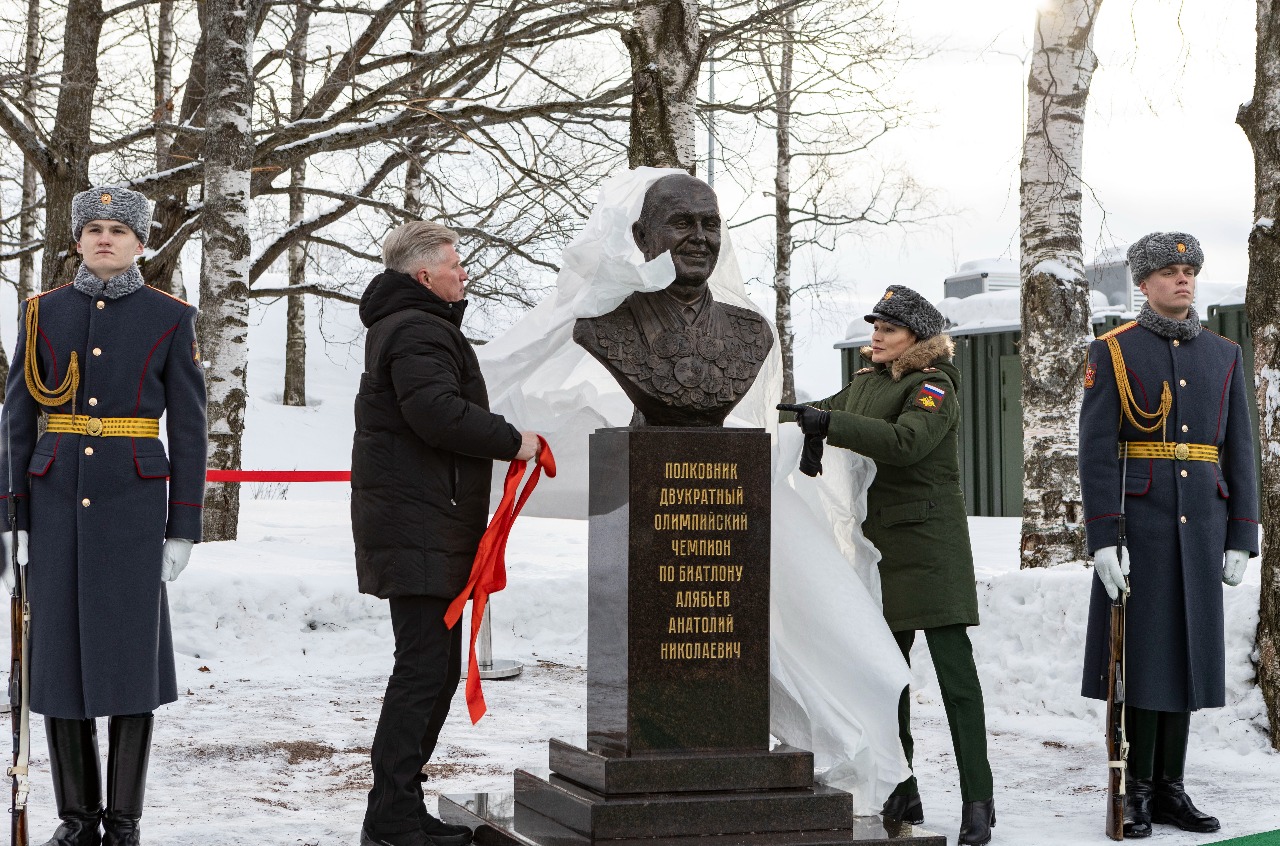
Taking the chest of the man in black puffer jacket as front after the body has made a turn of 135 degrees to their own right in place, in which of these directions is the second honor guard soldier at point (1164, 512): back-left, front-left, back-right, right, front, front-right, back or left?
back-left

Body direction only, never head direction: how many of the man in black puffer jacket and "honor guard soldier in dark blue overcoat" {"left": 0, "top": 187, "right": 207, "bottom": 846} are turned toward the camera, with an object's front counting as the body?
1

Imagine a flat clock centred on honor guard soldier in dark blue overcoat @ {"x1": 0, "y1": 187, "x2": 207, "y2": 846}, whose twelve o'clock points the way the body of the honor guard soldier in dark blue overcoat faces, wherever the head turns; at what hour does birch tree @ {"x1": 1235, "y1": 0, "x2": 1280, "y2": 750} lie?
The birch tree is roughly at 9 o'clock from the honor guard soldier in dark blue overcoat.

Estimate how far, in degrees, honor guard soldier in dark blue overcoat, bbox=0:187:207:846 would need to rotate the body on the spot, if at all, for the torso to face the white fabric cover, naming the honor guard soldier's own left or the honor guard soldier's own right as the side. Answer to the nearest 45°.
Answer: approximately 90° to the honor guard soldier's own left

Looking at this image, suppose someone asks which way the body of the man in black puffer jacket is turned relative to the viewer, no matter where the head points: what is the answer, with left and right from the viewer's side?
facing to the right of the viewer

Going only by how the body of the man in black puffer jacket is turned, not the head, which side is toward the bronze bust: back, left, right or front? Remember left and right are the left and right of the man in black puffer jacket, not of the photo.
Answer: front

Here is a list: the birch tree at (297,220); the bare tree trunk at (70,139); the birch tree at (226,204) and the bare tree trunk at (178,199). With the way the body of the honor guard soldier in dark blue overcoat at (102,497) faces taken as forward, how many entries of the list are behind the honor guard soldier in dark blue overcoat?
4

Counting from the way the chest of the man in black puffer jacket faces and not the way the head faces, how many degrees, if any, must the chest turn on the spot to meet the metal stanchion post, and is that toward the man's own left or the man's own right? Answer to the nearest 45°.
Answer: approximately 90° to the man's own left

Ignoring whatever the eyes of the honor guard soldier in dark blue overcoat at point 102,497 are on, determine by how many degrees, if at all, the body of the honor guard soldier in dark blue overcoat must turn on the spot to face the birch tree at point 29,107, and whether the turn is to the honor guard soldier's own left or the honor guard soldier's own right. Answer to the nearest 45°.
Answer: approximately 180°

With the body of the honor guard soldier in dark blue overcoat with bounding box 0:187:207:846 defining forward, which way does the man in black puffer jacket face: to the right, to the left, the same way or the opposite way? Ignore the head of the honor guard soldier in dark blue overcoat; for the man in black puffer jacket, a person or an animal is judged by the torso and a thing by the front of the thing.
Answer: to the left

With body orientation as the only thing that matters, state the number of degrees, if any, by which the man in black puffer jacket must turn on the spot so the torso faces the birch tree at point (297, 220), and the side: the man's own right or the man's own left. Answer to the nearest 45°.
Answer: approximately 90° to the man's own left

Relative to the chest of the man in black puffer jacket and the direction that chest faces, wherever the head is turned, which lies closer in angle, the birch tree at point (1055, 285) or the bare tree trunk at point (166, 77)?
the birch tree

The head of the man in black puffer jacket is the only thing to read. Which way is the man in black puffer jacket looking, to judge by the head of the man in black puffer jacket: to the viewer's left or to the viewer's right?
to the viewer's right

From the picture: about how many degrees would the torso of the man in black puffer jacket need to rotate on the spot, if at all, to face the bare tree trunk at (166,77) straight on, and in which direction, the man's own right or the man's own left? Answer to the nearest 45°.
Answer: approximately 90° to the man's own left

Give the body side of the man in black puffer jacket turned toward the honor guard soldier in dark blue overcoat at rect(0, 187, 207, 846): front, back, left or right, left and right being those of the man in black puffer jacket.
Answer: back

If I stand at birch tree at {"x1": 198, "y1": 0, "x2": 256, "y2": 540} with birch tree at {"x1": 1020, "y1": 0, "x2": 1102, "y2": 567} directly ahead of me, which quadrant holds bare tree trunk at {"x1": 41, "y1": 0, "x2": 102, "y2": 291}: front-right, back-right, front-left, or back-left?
back-left

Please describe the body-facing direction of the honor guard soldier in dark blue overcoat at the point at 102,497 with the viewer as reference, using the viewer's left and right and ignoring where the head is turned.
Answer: facing the viewer

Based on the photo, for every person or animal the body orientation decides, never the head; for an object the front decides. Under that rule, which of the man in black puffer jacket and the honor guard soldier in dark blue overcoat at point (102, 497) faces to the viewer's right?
the man in black puffer jacket
